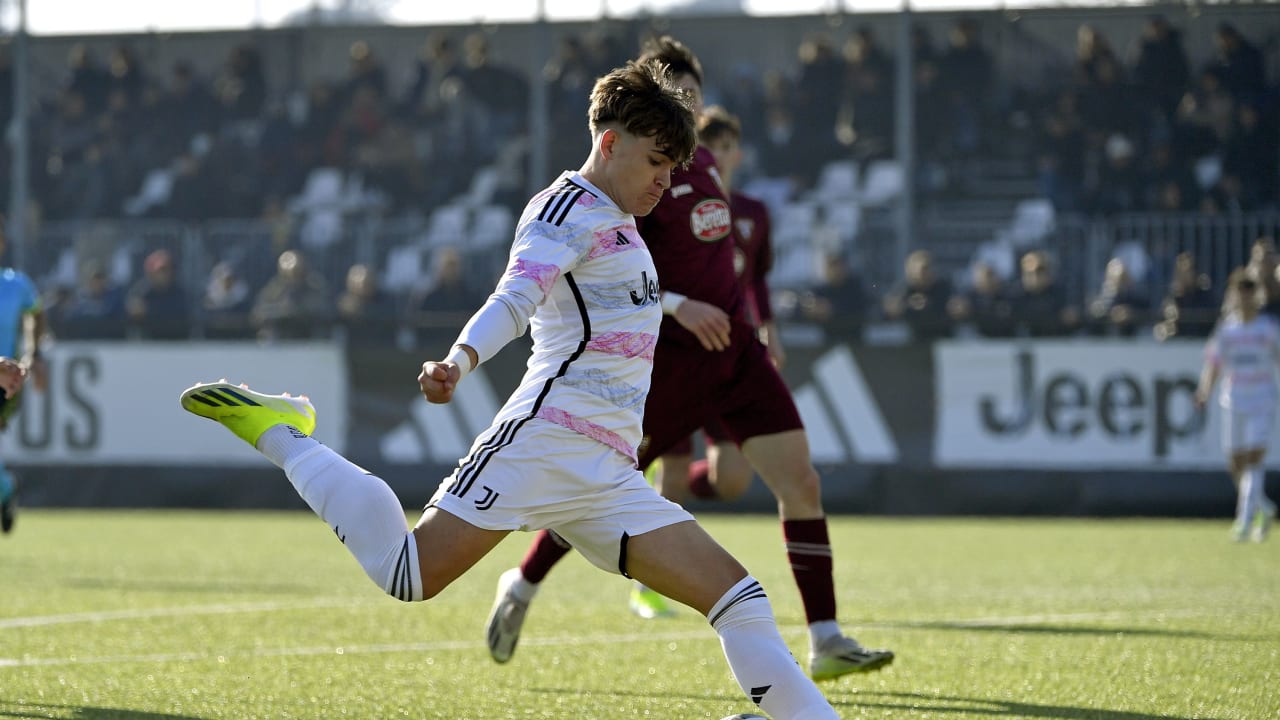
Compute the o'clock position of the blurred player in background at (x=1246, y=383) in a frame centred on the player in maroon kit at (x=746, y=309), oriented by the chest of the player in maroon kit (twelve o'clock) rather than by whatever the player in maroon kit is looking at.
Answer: The blurred player in background is roughly at 7 o'clock from the player in maroon kit.

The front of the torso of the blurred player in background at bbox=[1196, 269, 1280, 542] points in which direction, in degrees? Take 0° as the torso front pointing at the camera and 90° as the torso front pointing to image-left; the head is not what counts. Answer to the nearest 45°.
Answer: approximately 0°

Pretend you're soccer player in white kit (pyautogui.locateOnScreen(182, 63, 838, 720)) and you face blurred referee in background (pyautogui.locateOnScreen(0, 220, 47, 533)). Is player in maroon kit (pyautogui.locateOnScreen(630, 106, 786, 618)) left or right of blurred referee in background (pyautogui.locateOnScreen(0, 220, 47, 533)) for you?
right

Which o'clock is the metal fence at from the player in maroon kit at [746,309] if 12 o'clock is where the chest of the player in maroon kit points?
The metal fence is roughly at 5 o'clock from the player in maroon kit.

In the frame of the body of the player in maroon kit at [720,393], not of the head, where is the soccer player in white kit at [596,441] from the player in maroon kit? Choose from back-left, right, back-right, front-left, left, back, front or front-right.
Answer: front-right

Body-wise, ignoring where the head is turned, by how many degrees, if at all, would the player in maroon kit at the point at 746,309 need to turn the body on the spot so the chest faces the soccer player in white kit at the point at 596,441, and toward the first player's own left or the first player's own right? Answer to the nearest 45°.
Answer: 0° — they already face them

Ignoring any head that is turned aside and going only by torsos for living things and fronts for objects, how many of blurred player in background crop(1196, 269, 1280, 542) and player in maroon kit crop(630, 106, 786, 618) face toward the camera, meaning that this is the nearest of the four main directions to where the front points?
2
